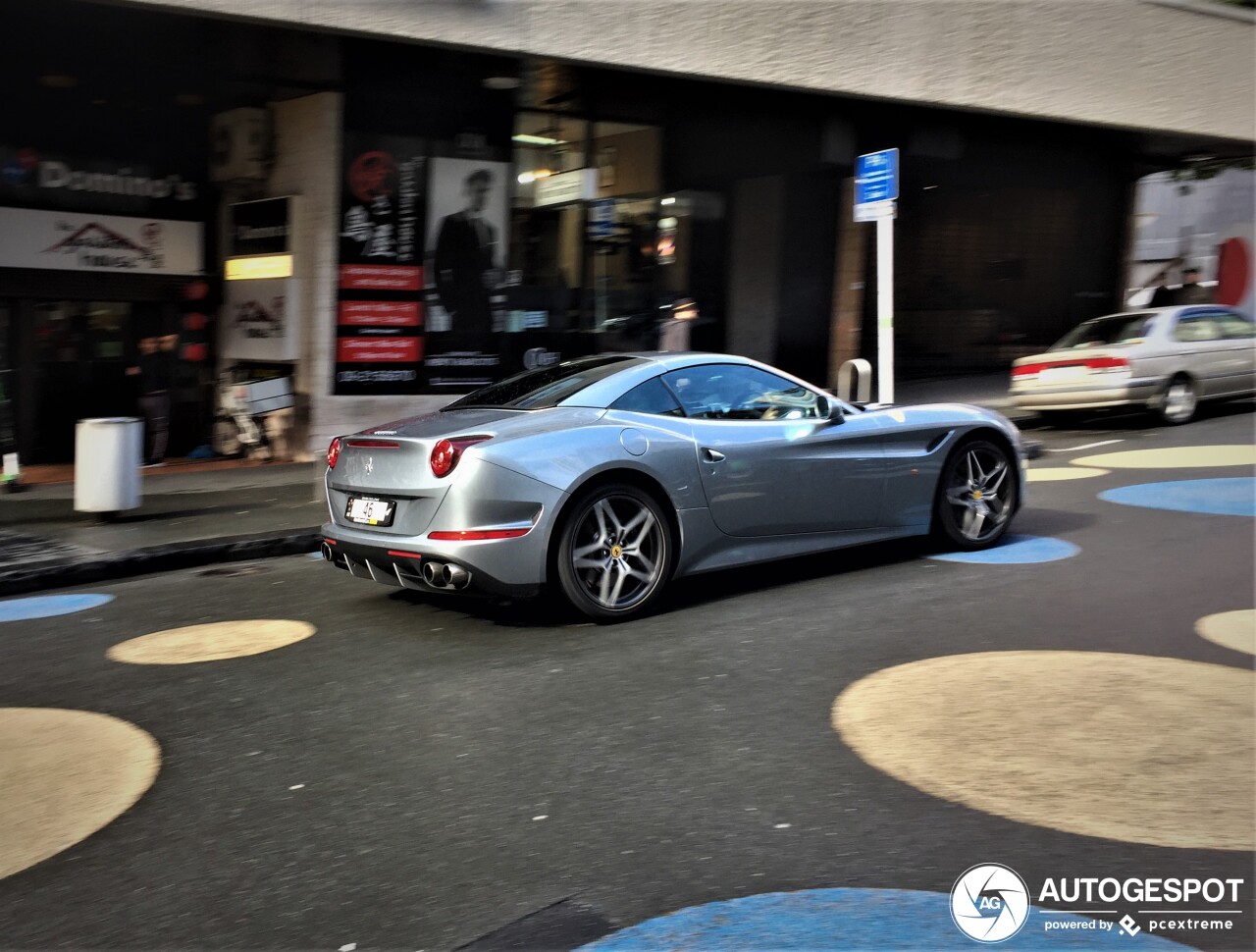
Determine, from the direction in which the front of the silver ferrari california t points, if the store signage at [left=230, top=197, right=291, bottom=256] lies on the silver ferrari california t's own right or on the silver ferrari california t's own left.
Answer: on the silver ferrari california t's own left

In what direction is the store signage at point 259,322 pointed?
toward the camera

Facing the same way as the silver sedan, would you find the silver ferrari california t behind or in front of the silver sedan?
behind

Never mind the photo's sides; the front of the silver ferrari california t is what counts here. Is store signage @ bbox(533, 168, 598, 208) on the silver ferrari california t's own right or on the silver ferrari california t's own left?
on the silver ferrari california t's own left

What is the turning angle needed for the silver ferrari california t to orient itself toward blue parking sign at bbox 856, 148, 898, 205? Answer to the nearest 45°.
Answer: approximately 45° to its left

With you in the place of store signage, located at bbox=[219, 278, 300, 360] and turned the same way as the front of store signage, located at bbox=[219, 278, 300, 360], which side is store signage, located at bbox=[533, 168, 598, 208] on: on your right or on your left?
on your left

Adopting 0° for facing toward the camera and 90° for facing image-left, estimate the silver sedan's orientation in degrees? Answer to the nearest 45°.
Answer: approximately 225°

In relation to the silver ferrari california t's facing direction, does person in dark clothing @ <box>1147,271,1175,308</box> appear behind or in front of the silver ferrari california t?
in front

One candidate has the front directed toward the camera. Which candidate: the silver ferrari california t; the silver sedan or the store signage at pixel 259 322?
the store signage
